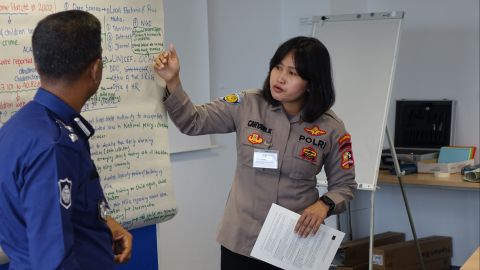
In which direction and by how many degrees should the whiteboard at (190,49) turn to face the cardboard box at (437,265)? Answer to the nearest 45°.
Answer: approximately 45° to its left

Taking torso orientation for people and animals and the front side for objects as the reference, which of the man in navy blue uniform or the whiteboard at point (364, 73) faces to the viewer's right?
the man in navy blue uniform

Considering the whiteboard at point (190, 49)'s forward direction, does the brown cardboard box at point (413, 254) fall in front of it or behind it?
in front

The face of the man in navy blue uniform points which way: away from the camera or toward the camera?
away from the camera

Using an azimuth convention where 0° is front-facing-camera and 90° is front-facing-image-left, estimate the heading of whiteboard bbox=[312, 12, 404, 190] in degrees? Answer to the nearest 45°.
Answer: approximately 45°

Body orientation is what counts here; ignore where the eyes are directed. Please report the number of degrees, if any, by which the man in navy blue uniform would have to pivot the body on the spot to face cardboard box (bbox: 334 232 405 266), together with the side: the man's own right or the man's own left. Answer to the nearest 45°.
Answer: approximately 45° to the man's own left

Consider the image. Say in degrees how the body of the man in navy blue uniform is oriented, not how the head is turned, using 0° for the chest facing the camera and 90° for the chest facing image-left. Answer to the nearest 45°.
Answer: approximately 270°

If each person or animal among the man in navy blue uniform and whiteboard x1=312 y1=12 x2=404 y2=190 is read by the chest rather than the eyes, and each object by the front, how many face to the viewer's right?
1

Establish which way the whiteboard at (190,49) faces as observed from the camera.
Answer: facing the viewer and to the right of the viewer

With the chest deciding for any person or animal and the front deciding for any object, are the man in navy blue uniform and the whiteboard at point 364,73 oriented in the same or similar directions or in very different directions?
very different directions

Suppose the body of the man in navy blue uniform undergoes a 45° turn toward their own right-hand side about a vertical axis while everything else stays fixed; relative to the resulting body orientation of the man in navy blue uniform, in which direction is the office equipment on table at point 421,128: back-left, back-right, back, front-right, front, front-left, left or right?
left

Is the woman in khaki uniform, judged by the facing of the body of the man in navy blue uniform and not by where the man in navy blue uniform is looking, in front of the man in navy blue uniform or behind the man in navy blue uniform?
in front
